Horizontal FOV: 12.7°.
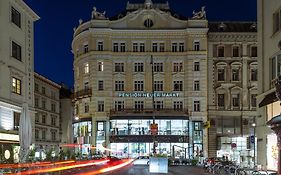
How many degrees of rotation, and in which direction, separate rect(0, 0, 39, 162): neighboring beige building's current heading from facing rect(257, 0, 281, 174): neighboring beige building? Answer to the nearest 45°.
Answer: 0° — it already faces it

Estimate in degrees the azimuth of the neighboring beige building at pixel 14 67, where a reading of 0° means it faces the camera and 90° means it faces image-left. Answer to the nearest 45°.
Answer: approximately 315°
